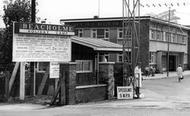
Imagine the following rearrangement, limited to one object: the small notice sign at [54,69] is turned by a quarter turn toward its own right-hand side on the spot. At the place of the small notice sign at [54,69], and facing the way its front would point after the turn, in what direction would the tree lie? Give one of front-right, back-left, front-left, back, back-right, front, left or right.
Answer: front-right

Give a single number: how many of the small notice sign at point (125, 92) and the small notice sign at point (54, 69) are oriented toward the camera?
2

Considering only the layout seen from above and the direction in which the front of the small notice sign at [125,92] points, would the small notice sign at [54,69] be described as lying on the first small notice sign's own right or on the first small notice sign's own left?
on the first small notice sign's own right

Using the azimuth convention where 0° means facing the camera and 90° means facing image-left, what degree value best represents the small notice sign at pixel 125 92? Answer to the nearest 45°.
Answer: approximately 0°

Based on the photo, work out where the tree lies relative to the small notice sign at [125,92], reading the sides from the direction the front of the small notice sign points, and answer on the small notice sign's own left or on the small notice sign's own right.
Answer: on the small notice sign's own right

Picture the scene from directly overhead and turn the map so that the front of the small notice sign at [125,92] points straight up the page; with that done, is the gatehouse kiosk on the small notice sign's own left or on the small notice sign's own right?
on the small notice sign's own right

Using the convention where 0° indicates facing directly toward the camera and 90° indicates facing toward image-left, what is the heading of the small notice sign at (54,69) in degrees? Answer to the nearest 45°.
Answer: approximately 0°
